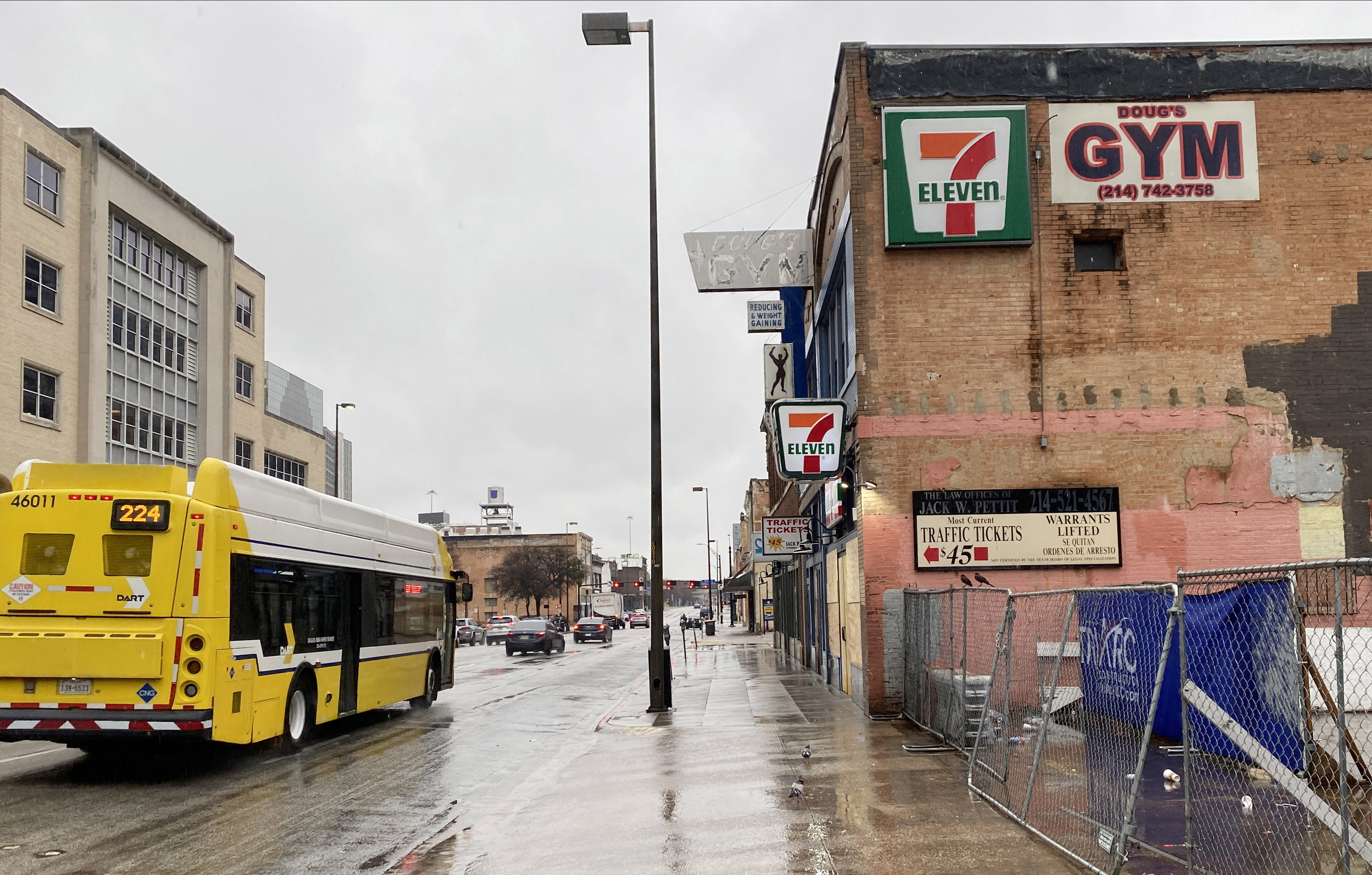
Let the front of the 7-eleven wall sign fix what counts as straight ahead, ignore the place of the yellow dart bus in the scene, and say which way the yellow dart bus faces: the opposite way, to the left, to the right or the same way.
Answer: the opposite way

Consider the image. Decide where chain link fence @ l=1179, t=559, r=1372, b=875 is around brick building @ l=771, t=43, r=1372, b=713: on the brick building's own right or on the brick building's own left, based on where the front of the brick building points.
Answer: on the brick building's own left

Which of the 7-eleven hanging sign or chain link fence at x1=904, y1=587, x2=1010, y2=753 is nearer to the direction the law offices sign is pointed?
the chain link fence

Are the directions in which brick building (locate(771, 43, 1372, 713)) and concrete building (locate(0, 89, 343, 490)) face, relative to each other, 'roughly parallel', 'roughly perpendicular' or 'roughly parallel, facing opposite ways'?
roughly parallel, facing opposite ways

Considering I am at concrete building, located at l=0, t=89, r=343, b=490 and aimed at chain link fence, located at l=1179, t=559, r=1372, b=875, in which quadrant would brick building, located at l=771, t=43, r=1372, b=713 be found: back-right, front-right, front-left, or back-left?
front-left

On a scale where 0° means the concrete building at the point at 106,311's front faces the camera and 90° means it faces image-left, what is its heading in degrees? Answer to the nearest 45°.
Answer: approximately 315°

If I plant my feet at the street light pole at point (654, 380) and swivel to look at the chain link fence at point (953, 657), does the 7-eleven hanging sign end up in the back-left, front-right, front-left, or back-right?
front-left

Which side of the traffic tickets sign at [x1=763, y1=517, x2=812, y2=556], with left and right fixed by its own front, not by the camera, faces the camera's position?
front

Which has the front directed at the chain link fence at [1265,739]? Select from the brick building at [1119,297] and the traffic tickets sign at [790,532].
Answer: the traffic tickets sign

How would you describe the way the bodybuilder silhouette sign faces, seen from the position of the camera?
facing the viewer

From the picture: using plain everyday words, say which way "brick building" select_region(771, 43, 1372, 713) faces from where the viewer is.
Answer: facing to the left of the viewer

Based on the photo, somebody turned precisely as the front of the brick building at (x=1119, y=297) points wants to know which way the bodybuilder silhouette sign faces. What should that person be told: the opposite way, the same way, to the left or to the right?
to the left

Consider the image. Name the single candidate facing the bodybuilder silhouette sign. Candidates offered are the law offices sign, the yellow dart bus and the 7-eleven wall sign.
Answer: the yellow dart bus

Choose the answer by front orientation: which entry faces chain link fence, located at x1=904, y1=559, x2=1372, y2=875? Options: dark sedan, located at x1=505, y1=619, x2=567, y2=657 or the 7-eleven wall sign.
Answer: the 7-eleven wall sign

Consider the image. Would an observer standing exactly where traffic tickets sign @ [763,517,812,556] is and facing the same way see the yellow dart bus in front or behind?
in front

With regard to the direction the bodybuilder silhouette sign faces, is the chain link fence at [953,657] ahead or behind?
ahead

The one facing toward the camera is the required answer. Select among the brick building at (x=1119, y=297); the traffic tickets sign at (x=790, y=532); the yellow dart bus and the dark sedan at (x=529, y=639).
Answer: the traffic tickets sign

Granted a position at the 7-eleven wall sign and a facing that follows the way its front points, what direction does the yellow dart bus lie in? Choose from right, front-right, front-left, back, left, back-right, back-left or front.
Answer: front-right

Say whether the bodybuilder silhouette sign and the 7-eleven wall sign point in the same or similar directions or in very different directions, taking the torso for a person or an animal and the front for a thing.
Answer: same or similar directions
